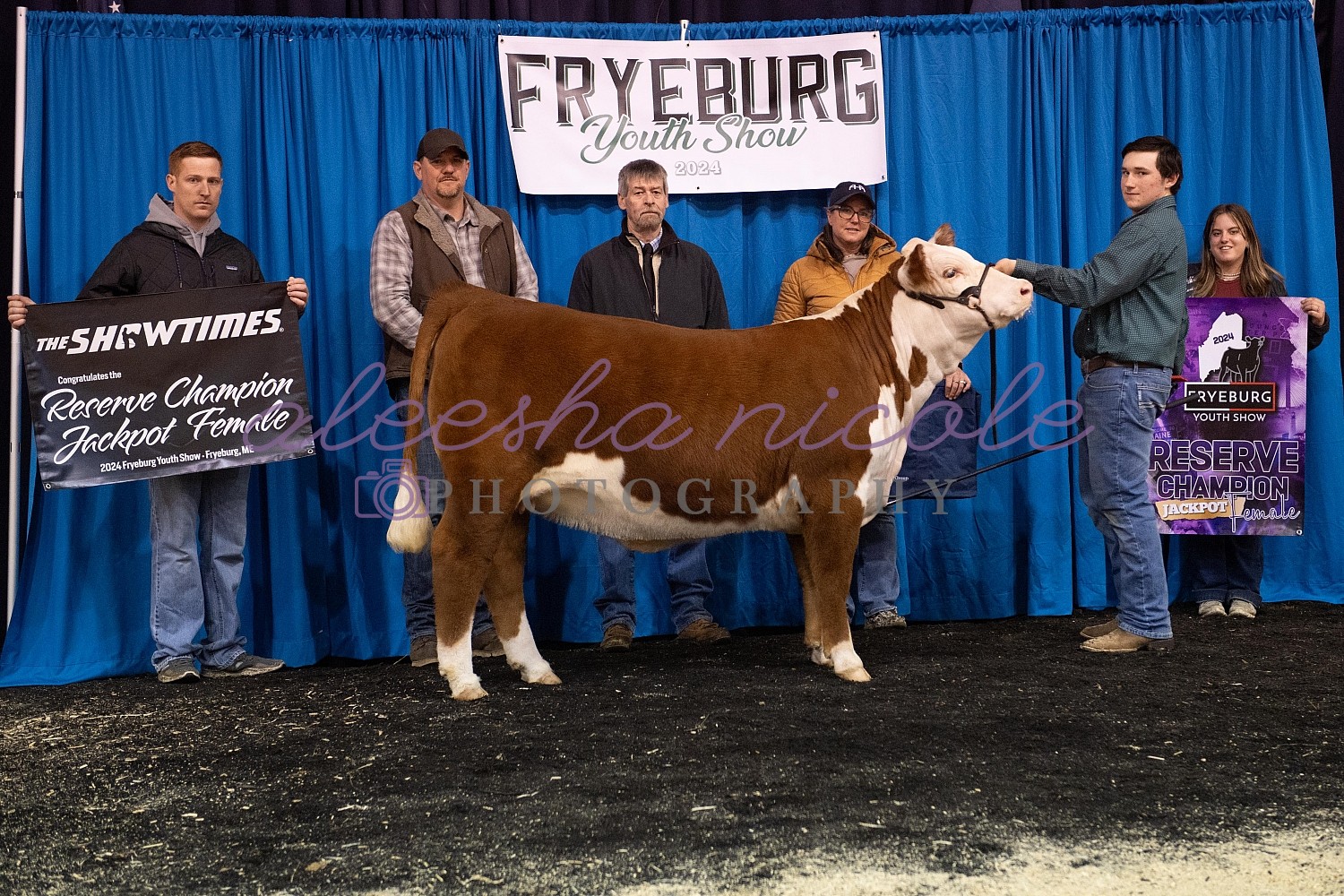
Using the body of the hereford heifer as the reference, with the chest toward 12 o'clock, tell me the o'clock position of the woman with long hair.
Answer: The woman with long hair is roughly at 11 o'clock from the hereford heifer.

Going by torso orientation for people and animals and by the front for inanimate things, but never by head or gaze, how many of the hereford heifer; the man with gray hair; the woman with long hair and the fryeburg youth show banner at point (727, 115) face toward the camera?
3

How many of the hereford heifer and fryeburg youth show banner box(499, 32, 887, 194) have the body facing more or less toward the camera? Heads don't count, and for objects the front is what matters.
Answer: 1

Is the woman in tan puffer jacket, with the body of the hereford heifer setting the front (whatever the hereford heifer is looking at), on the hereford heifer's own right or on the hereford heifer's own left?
on the hereford heifer's own left

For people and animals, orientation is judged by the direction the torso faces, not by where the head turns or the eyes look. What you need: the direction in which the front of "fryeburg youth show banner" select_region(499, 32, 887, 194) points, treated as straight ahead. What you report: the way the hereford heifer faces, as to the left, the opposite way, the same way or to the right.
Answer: to the left

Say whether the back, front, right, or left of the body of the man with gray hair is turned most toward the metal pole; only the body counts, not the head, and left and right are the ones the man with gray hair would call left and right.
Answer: right

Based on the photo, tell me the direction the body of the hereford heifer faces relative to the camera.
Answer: to the viewer's right

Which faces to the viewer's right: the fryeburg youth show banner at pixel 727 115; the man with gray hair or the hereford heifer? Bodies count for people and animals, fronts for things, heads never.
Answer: the hereford heifer

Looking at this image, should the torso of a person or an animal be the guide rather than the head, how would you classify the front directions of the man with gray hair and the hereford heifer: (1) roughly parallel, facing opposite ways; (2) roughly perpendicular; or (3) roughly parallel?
roughly perpendicular

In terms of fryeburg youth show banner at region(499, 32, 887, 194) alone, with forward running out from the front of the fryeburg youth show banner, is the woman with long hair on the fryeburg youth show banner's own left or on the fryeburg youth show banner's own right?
on the fryeburg youth show banner's own left

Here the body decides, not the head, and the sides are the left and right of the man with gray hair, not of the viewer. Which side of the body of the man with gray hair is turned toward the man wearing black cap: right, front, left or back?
right
